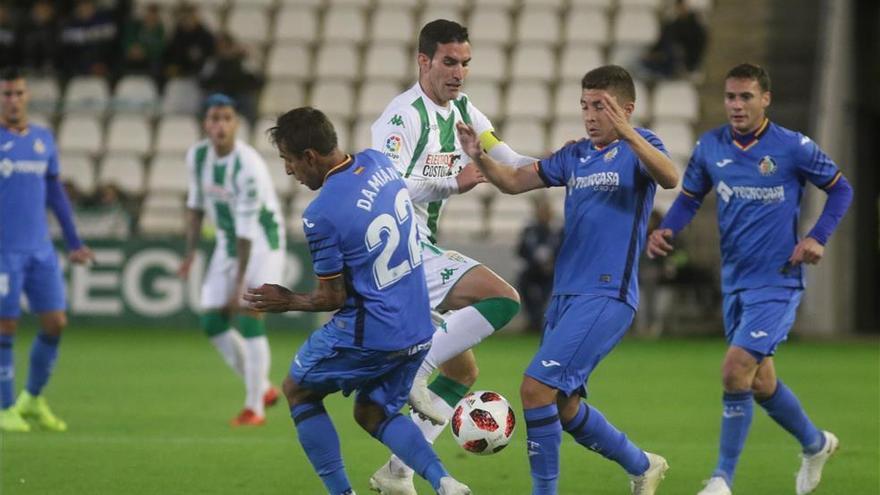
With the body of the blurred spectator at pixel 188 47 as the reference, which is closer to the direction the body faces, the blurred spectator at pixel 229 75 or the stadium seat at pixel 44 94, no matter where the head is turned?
the blurred spectator

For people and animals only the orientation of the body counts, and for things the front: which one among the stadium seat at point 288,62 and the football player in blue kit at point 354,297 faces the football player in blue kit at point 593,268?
the stadium seat

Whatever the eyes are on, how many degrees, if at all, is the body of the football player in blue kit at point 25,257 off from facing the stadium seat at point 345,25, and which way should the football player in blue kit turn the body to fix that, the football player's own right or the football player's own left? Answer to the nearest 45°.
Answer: approximately 135° to the football player's own left

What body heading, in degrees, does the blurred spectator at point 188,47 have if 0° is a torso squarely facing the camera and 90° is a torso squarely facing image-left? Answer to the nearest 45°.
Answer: approximately 0°

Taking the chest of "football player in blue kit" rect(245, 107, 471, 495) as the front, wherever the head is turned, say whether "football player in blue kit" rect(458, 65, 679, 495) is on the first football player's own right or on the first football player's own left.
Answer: on the first football player's own right

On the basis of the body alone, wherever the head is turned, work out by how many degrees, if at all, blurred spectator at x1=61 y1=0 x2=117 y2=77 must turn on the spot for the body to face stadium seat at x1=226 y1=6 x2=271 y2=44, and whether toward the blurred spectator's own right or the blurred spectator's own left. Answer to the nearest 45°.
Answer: approximately 90° to the blurred spectator's own left

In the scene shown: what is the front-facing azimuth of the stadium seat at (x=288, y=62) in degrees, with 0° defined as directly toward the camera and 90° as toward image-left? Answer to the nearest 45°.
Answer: approximately 0°
